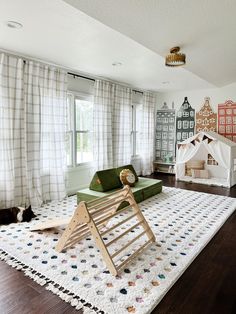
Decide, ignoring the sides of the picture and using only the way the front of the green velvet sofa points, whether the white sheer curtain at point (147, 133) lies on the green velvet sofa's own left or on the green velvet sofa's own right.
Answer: on the green velvet sofa's own left

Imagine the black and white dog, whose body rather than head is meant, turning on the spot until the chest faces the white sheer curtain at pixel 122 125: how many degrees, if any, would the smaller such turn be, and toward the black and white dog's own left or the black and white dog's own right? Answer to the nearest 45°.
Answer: approximately 45° to the black and white dog's own left

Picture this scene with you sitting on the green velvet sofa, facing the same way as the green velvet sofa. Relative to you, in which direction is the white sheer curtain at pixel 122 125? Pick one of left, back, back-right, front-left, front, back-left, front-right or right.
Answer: back-left

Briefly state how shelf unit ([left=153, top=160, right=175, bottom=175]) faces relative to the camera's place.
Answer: facing the viewer and to the left of the viewer

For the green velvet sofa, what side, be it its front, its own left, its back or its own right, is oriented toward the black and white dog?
right

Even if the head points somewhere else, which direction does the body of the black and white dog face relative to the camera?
to the viewer's right

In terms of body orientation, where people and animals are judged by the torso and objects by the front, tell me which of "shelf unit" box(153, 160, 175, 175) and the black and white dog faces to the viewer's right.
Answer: the black and white dog

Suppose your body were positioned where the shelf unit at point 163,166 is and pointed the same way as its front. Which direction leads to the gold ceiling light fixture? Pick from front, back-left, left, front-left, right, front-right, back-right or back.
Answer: front-left

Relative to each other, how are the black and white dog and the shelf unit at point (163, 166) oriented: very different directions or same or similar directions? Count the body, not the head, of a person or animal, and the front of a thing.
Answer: very different directions

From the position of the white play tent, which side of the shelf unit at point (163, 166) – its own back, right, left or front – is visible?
left

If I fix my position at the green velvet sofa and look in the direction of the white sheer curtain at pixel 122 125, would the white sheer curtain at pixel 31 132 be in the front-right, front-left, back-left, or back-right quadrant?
back-left

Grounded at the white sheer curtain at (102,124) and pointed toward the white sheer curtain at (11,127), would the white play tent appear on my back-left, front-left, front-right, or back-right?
back-left

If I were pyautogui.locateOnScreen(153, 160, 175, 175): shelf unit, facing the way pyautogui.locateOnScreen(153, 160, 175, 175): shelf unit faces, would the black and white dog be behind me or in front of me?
in front

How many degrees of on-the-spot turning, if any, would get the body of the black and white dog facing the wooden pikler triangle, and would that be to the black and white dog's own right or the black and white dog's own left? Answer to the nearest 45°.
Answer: approximately 45° to the black and white dog's own right

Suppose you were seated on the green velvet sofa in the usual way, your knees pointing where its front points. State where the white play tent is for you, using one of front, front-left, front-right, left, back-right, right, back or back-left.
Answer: left

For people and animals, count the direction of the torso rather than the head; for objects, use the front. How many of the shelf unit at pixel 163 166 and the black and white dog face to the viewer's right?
1

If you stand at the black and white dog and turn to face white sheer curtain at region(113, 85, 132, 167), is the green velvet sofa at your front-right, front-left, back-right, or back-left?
front-right
